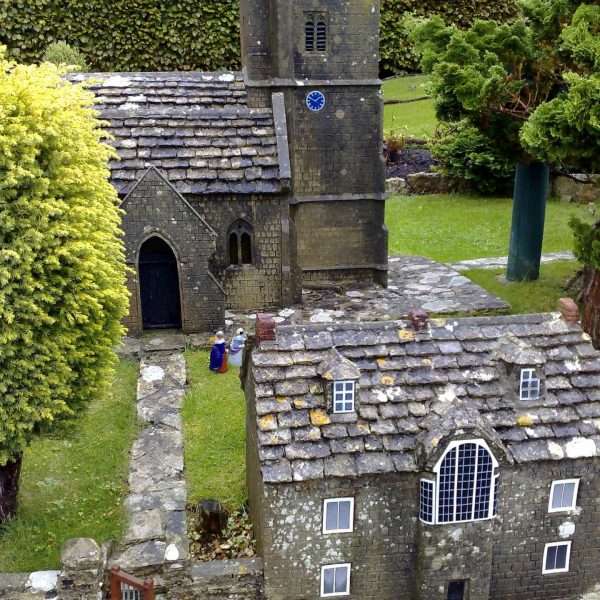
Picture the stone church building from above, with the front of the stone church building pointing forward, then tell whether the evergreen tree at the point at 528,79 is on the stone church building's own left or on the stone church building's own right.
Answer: on the stone church building's own left

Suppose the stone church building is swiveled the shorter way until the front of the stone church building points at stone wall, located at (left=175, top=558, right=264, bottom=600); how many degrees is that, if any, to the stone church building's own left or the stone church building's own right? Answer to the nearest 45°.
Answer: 0° — it already faces it

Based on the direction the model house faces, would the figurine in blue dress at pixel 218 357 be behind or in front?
behind

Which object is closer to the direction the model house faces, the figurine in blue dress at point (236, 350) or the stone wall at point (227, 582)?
the stone wall

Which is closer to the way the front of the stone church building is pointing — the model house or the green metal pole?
the model house

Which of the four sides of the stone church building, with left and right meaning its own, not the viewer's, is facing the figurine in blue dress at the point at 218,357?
front

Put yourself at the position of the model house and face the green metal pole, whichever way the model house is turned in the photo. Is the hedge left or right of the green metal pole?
left

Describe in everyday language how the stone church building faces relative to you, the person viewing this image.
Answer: facing the viewer

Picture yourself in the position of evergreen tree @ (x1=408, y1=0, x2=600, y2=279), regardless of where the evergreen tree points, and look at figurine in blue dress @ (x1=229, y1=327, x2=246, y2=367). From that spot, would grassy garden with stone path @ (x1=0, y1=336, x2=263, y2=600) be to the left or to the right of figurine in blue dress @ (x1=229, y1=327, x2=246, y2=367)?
left

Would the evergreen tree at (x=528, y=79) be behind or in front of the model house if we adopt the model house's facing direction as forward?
behind

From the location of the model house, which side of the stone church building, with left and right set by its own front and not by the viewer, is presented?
front

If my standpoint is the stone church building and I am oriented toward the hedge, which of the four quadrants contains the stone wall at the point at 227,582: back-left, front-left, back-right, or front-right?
back-left

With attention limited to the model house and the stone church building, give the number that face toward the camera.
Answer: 2

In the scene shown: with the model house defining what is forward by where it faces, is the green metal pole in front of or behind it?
behind

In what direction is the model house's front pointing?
toward the camera

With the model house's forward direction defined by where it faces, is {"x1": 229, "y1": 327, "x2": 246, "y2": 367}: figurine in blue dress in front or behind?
behind
